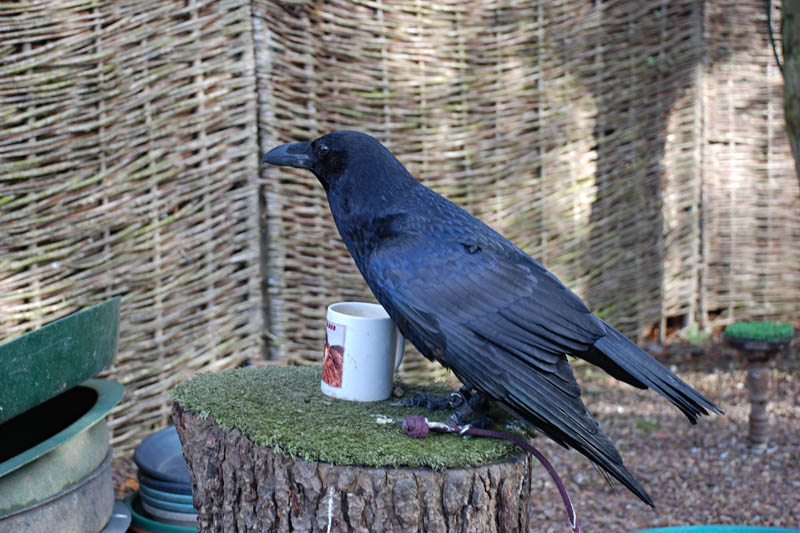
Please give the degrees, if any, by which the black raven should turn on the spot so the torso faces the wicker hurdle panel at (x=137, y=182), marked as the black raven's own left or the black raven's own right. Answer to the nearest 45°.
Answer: approximately 45° to the black raven's own right

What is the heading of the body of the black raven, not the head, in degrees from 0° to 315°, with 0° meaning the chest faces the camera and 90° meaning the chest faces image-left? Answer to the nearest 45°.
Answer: approximately 90°

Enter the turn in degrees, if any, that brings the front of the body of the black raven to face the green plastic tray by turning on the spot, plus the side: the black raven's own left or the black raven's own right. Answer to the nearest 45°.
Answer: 0° — it already faces it

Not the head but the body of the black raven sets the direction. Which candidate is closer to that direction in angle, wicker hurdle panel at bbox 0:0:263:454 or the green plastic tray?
the green plastic tray
